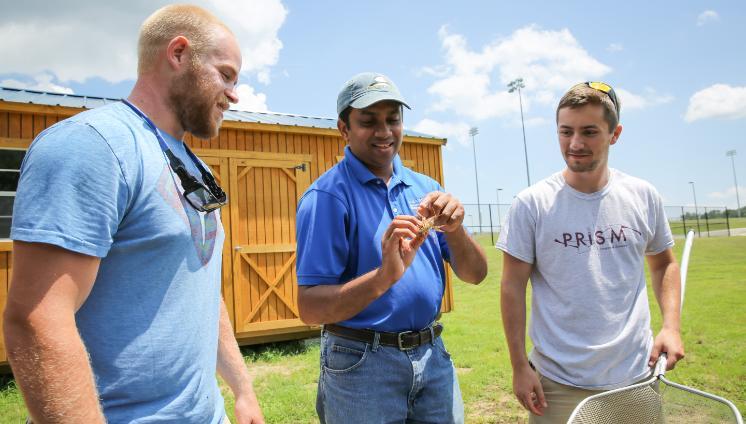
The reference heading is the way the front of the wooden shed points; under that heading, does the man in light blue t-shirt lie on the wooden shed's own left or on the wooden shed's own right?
on the wooden shed's own right

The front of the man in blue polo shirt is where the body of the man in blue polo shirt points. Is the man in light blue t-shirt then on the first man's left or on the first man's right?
on the first man's right

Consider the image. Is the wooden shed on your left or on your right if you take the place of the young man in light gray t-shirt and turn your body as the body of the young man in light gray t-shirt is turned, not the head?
on your right

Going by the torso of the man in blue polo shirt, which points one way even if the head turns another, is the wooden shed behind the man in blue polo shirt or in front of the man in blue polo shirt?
behind

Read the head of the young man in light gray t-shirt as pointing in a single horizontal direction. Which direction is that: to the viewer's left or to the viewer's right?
to the viewer's left

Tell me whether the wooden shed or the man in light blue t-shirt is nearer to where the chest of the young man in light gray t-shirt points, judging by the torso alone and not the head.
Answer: the man in light blue t-shirt

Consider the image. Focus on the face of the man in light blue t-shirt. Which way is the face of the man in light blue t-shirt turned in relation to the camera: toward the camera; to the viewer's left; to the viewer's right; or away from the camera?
to the viewer's right
